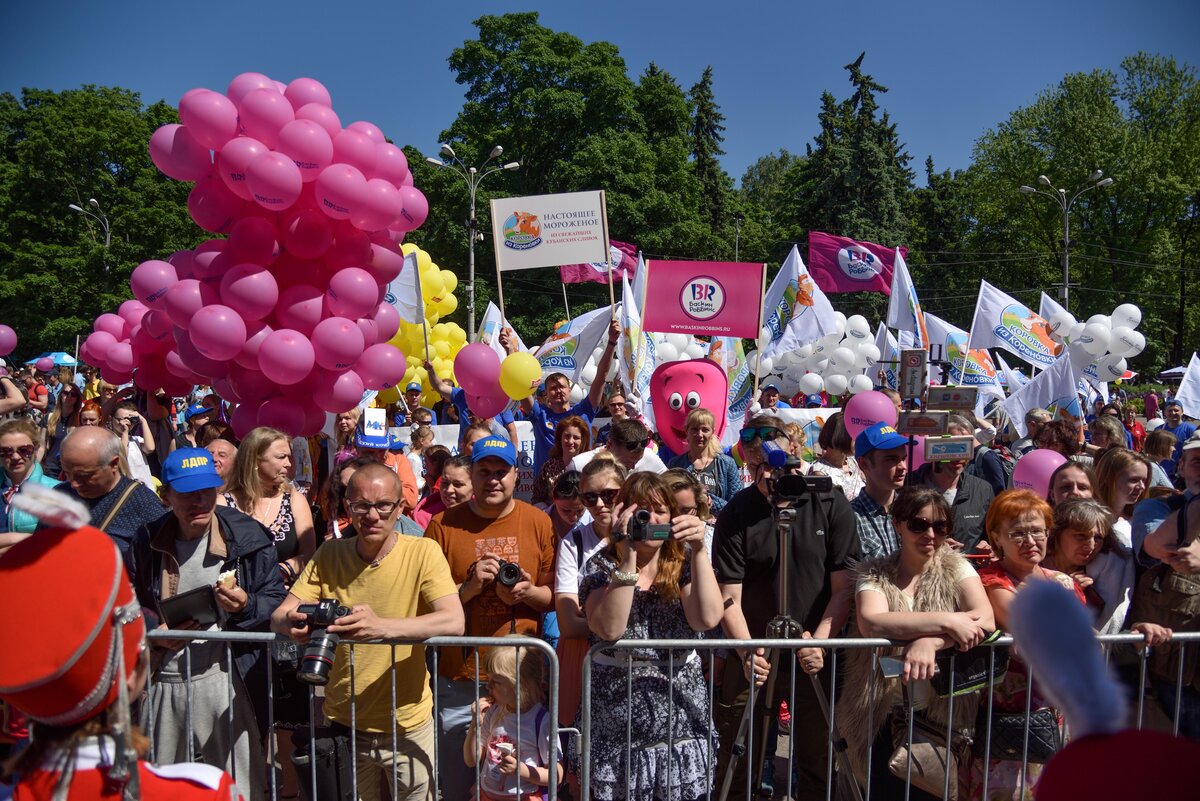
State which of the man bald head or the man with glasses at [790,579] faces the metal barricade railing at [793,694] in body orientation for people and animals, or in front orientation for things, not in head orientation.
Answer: the man with glasses

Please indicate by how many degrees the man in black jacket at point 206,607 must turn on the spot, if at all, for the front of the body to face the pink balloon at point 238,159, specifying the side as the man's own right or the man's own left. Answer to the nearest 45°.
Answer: approximately 180°

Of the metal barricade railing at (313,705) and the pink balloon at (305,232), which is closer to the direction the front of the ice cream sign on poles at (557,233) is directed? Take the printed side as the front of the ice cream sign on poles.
the metal barricade railing

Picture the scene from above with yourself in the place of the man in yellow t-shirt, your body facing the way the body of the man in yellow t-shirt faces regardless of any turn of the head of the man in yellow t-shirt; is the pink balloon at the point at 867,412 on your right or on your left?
on your left

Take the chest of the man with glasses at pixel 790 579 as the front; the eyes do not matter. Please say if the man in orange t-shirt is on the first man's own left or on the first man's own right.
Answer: on the first man's own right

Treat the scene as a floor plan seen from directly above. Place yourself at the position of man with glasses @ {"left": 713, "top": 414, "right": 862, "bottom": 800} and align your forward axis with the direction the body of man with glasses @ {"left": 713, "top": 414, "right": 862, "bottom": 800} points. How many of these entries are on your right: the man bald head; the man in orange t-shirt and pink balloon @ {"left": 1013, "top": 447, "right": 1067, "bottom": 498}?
2

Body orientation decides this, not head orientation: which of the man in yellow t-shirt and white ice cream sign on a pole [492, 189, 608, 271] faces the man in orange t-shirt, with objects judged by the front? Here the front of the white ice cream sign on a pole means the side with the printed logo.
the white ice cream sign on a pole

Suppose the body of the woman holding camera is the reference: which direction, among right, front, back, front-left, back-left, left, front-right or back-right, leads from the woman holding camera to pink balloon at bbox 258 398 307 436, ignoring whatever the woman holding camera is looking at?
back-right

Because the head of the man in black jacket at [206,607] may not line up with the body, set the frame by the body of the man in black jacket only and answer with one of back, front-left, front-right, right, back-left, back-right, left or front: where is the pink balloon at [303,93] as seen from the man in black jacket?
back

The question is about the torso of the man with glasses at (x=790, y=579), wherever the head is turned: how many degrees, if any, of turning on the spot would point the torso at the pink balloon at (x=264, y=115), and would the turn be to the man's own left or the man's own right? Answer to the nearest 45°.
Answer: approximately 135° to the man's own right
